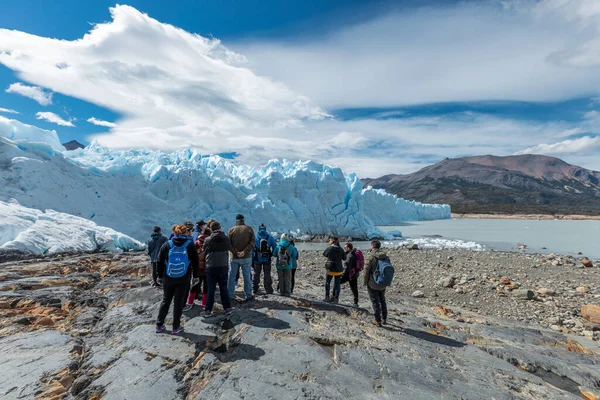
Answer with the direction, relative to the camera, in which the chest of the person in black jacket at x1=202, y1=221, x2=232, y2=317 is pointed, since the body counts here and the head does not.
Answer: away from the camera

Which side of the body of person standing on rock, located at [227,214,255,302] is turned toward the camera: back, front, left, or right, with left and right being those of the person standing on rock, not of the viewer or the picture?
back

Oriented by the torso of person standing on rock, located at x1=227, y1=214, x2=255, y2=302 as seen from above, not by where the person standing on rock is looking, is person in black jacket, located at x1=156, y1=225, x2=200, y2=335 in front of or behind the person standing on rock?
behind

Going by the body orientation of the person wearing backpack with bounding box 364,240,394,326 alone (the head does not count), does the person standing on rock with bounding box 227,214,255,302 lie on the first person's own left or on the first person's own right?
on the first person's own left

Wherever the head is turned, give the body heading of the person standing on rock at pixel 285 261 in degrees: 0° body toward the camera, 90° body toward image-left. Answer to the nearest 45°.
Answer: approximately 180°

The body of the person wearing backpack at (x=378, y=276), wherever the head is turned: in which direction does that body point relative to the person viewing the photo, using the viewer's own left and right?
facing away from the viewer and to the left of the viewer

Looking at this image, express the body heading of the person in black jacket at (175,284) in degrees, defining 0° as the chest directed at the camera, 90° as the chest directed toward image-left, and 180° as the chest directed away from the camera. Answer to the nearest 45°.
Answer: approximately 180°

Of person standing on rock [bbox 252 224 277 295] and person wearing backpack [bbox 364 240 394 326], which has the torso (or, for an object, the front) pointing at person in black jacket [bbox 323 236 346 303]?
the person wearing backpack

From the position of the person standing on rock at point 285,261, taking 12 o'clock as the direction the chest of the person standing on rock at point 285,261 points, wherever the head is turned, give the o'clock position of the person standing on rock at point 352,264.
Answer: the person standing on rock at point 352,264 is roughly at 3 o'clock from the person standing on rock at point 285,261.

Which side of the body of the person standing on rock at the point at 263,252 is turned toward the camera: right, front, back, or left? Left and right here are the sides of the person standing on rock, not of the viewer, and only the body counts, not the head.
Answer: back

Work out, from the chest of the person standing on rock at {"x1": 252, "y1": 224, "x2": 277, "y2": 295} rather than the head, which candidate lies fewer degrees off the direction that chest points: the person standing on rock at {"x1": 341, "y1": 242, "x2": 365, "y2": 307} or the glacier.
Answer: the glacier
